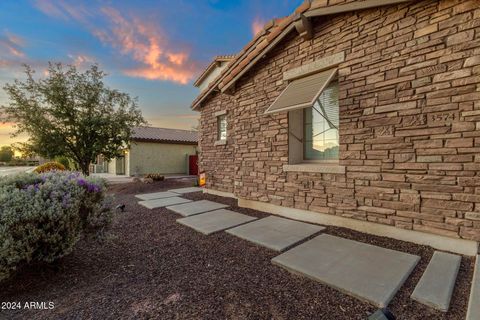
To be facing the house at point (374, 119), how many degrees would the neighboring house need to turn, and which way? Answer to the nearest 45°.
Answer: approximately 90° to its left

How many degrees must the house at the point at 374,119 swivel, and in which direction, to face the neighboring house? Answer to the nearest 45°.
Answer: approximately 90° to its right

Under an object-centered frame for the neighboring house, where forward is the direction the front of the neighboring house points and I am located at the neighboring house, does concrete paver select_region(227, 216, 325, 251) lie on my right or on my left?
on my left

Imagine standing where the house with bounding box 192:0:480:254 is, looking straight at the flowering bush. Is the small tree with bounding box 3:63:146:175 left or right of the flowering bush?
right

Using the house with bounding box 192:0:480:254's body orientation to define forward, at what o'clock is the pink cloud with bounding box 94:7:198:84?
The pink cloud is roughly at 2 o'clock from the house.
